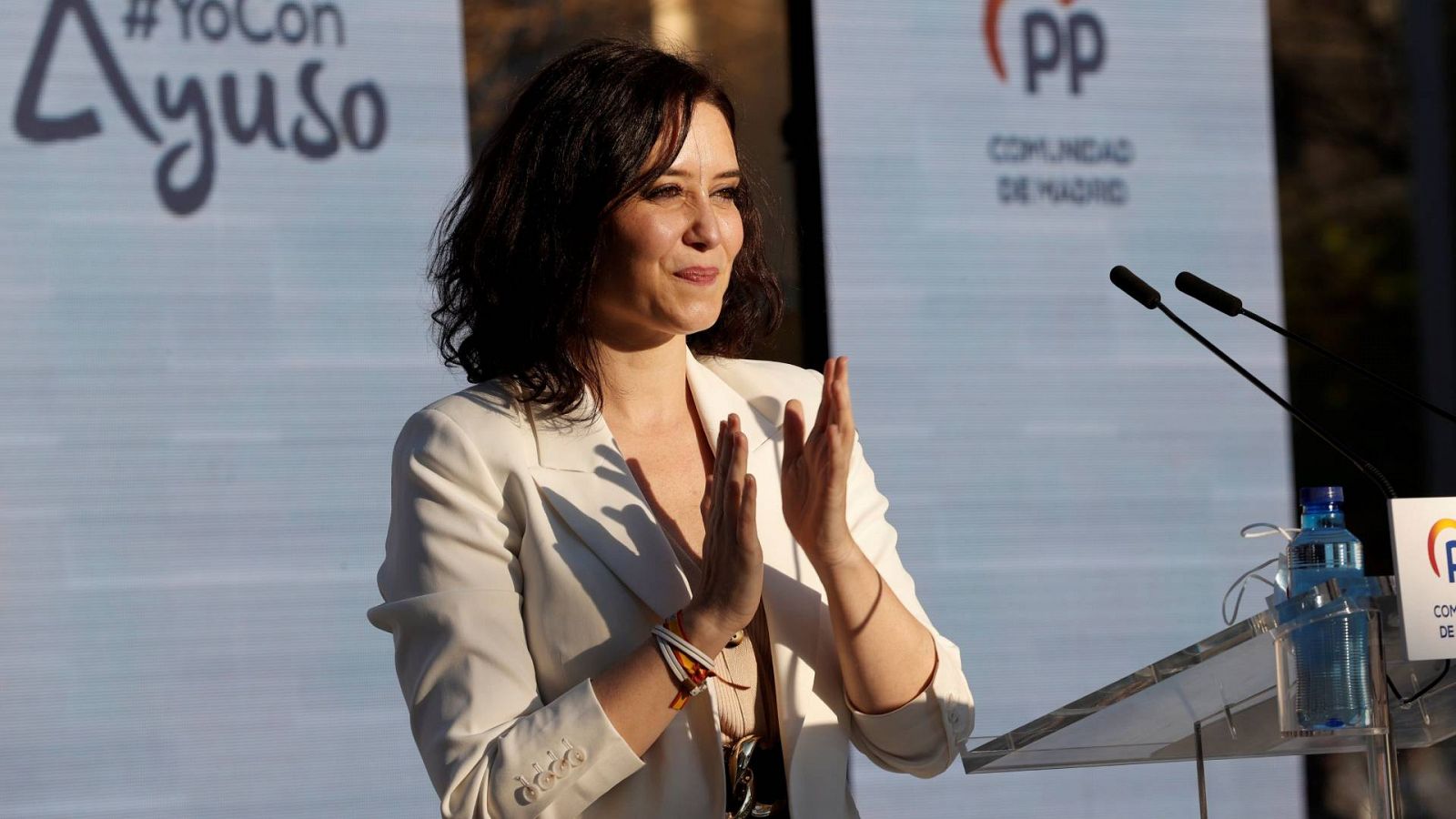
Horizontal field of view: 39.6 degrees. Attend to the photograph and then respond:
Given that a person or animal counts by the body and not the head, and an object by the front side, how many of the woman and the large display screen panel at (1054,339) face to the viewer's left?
0

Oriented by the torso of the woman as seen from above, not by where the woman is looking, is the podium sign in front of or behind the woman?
in front

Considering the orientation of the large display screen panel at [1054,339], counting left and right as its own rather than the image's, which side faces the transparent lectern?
front

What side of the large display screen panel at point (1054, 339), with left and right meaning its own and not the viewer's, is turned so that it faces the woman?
front

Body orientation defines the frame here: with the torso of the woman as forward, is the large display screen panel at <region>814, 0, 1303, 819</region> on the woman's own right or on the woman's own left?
on the woman's own left

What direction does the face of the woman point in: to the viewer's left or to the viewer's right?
to the viewer's right

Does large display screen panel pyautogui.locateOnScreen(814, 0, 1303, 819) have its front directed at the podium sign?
yes

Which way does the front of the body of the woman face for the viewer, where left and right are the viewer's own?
facing the viewer and to the right of the viewer

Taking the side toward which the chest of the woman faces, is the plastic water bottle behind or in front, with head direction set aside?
in front
